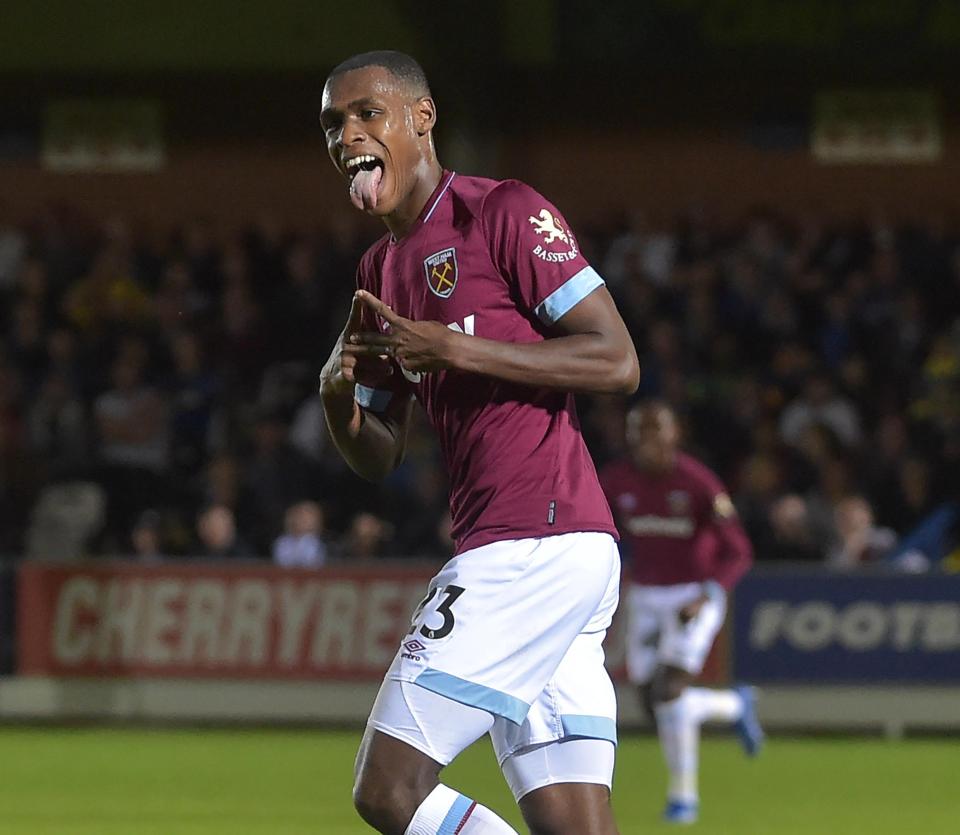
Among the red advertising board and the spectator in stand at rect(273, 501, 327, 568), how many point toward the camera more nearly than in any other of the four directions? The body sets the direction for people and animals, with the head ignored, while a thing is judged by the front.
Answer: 2

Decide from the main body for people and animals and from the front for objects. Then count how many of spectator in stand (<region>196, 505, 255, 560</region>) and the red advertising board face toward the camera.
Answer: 2

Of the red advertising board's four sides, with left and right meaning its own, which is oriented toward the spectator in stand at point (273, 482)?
back

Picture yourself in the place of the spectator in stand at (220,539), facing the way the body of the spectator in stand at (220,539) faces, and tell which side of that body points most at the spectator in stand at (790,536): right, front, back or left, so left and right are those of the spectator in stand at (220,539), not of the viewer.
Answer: left

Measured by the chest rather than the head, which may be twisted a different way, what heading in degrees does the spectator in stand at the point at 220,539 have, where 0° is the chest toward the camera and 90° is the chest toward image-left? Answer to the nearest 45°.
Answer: approximately 0°
